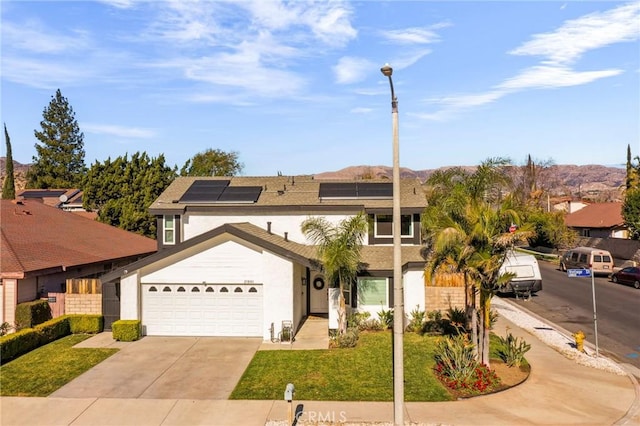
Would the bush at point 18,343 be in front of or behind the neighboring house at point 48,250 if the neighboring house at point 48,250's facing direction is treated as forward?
in front

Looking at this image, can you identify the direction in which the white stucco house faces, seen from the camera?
facing the viewer

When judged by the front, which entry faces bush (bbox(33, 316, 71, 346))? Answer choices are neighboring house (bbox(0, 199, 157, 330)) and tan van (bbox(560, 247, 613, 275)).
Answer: the neighboring house

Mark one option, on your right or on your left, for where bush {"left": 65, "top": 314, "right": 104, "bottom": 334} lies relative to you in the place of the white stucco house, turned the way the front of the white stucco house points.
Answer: on your right

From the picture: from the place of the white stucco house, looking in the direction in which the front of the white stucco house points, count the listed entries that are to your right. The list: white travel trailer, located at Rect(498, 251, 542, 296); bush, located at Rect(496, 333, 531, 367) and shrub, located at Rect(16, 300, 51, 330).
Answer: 1

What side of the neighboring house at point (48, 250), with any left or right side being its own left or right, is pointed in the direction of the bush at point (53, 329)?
front

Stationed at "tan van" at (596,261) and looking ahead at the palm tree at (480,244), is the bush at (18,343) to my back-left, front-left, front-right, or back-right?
front-right

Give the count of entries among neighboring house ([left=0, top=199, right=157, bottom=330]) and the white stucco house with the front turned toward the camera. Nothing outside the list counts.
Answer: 2

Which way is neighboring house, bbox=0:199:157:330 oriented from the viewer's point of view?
toward the camera
